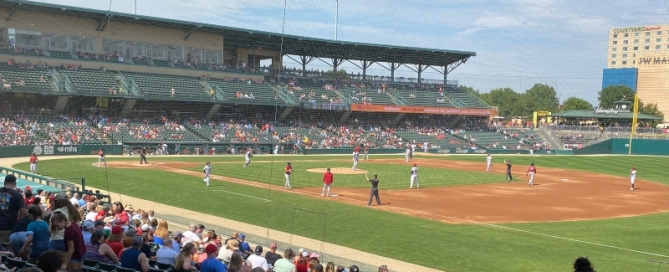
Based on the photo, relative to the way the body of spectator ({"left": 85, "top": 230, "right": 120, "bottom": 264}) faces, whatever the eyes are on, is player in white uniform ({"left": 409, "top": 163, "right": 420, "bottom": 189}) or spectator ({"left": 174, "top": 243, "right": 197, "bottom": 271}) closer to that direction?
the player in white uniform

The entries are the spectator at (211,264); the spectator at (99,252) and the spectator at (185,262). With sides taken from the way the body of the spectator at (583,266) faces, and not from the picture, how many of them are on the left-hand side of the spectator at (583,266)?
3

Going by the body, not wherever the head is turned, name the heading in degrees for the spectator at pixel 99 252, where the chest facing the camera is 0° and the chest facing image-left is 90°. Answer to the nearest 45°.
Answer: approximately 225°

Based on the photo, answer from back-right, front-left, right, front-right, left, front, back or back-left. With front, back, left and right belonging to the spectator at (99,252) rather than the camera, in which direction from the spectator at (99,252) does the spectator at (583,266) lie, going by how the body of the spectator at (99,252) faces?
right

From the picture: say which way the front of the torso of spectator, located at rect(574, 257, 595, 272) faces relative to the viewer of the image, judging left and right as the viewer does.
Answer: facing away from the viewer

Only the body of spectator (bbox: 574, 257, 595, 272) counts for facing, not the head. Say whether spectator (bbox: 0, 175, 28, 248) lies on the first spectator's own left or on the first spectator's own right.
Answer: on the first spectator's own left
